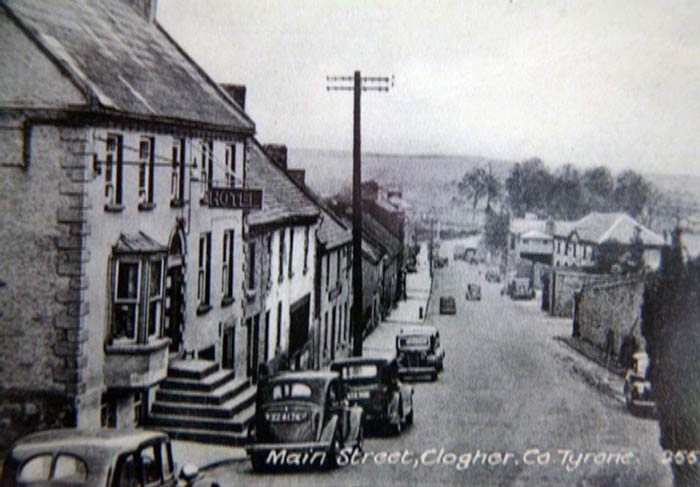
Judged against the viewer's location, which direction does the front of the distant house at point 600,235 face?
facing the viewer and to the left of the viewer

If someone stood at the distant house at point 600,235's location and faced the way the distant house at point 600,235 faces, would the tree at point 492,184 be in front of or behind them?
in front
